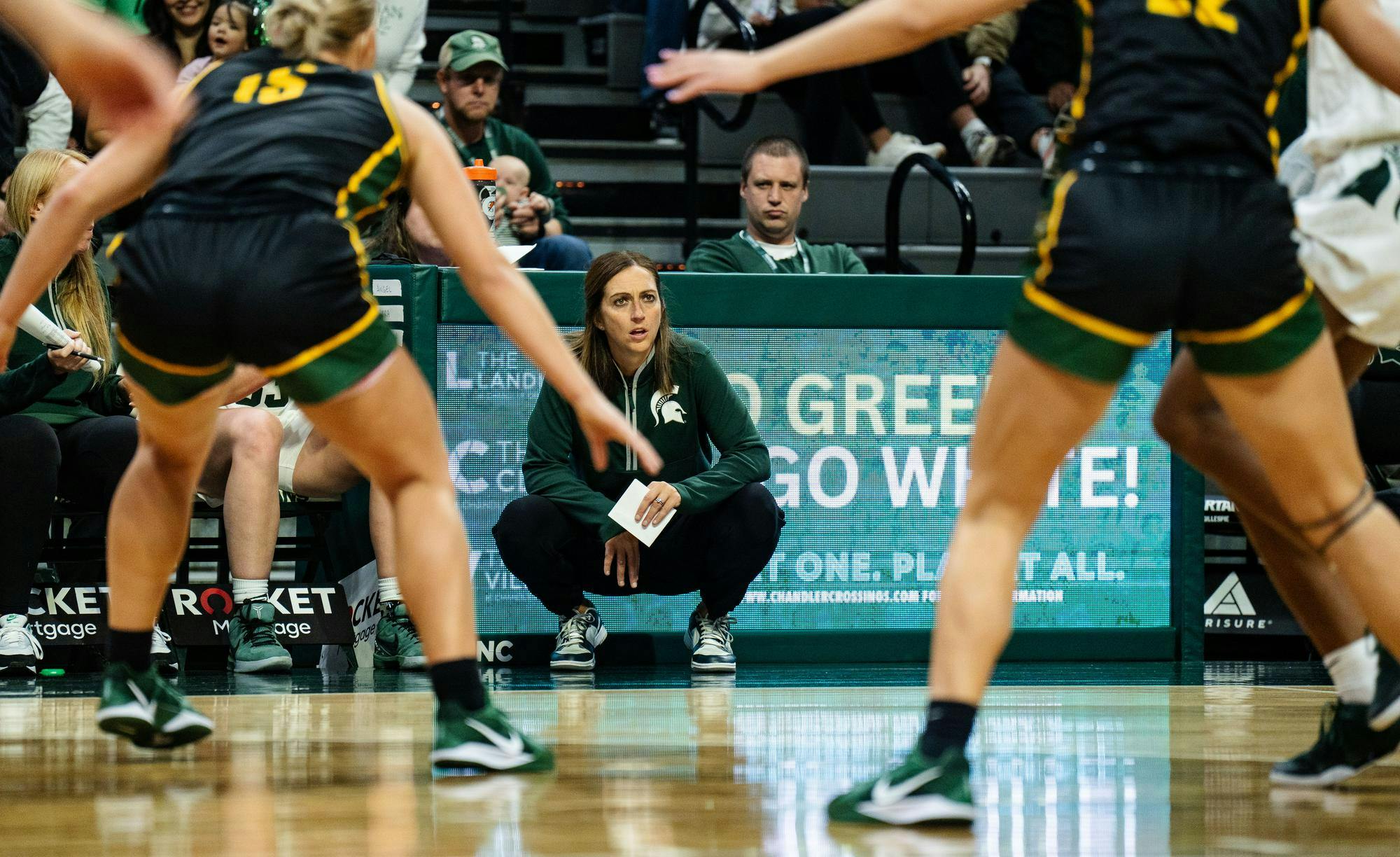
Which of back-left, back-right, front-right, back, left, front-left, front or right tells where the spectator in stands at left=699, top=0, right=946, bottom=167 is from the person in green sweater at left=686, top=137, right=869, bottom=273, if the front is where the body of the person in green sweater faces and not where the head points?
back

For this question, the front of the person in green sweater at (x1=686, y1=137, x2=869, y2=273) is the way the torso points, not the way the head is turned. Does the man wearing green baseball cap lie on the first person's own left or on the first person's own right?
on the first person's own right

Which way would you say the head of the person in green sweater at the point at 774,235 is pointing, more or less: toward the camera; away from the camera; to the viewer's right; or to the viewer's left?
toward the camera

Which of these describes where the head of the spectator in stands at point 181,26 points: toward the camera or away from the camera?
toward the camera

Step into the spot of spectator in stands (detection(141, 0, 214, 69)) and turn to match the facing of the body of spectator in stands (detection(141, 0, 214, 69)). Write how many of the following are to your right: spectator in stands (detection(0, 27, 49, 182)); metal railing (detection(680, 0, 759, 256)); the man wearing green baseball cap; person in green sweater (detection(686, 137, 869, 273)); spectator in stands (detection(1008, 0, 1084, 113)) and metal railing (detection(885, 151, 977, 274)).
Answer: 1

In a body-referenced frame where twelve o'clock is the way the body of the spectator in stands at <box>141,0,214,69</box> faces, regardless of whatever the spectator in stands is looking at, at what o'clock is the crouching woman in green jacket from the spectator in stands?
The crouching woman in green jacket is roughly at 11 o'clock from the spectator in stands.

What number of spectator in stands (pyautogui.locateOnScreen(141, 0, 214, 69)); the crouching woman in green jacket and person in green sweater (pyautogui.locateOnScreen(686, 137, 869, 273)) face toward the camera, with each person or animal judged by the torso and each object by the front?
3

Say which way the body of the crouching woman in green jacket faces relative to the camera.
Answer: toward the camera

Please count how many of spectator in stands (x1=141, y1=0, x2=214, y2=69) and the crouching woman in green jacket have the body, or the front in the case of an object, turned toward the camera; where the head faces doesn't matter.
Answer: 2

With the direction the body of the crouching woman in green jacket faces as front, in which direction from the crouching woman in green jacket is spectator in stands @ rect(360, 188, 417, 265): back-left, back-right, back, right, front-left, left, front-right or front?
back-right

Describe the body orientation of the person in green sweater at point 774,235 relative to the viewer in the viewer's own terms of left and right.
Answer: facing the viewer

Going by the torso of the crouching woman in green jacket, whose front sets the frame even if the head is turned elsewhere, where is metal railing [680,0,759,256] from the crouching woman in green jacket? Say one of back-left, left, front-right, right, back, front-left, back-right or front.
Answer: back

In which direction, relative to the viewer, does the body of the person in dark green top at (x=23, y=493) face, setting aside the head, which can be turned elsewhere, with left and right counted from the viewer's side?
facing the viewer and to the right of the viewer

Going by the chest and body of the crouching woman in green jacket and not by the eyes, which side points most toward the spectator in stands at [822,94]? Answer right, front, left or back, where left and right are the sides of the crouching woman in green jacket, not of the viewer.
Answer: back

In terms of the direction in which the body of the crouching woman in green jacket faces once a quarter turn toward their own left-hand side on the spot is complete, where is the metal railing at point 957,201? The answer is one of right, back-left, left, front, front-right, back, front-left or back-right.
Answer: front-left
